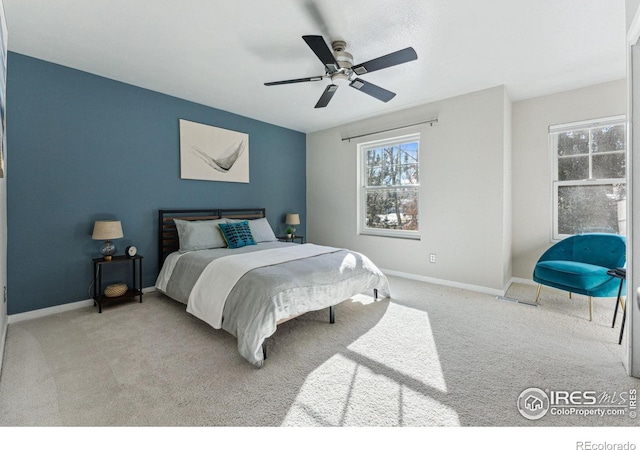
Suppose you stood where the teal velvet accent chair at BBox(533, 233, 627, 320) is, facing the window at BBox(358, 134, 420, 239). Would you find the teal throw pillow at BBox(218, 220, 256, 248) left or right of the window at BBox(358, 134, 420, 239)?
left

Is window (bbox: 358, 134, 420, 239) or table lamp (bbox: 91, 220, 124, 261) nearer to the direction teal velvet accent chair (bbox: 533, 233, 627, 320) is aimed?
the table lamp

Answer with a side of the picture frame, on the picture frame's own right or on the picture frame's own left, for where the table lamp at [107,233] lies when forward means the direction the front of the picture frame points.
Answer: on the picture frame's own right

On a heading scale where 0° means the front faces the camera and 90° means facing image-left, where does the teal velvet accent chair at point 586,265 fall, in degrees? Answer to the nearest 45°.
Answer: approximately 45°

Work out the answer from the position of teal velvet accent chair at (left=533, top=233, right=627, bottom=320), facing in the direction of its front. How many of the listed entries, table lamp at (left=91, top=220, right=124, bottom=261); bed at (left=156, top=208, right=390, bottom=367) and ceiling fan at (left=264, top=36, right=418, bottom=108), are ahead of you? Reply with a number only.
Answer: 3
